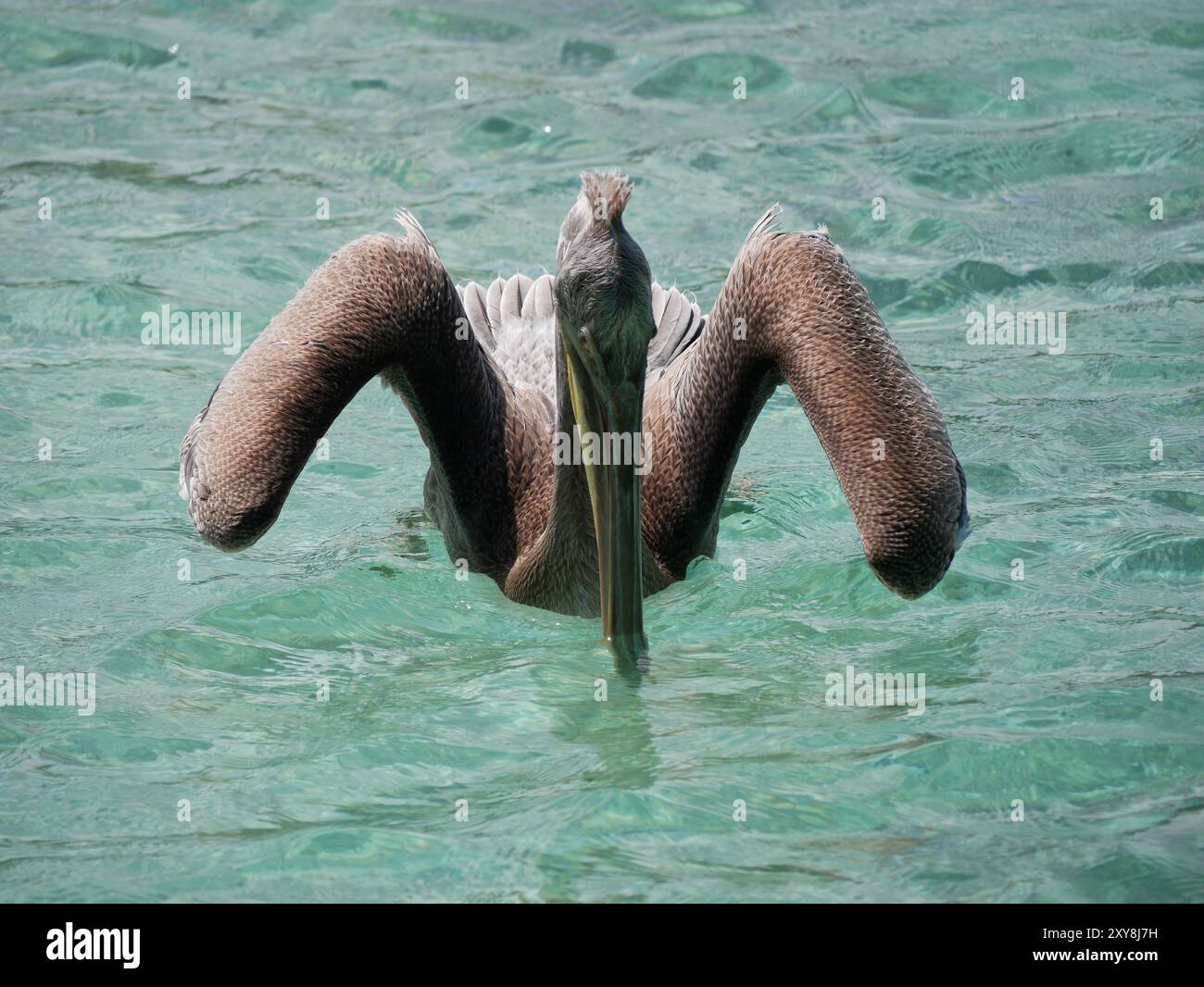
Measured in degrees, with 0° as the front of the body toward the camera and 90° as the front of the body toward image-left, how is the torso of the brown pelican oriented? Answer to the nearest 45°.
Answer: approximately 0°
